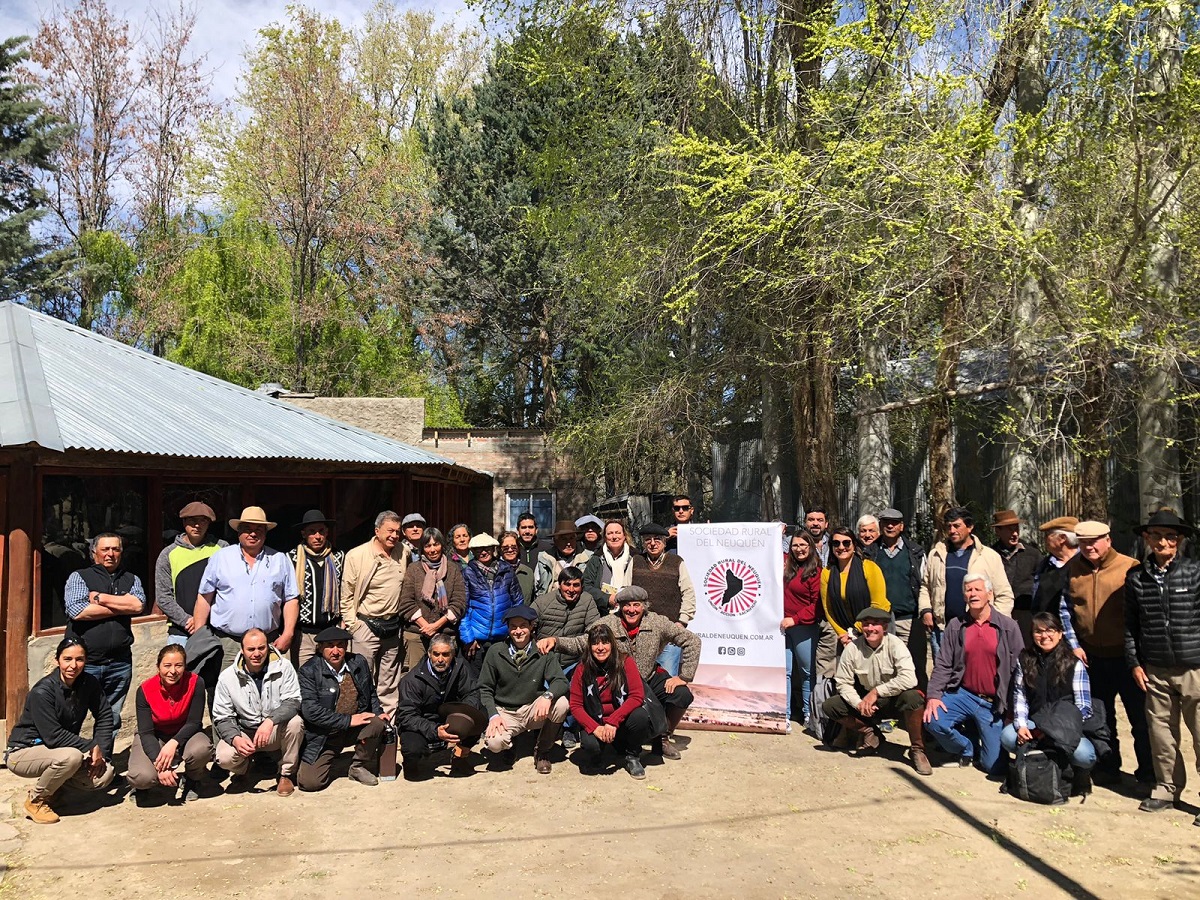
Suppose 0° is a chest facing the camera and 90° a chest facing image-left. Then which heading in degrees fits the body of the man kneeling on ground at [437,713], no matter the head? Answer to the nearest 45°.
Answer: approximately 0°

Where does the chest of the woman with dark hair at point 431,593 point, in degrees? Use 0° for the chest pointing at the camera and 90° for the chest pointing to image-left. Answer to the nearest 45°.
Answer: approximately 0°

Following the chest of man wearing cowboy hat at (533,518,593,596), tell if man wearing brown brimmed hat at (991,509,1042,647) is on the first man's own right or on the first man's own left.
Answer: on the first man's own left

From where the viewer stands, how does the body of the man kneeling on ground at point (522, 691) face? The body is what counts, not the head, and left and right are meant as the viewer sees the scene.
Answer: facing the viewer

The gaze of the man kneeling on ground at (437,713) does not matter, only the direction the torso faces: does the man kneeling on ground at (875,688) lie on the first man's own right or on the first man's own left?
on the first man's own left

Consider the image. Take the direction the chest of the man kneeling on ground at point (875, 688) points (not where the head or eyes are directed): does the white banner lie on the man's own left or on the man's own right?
on the man's own right

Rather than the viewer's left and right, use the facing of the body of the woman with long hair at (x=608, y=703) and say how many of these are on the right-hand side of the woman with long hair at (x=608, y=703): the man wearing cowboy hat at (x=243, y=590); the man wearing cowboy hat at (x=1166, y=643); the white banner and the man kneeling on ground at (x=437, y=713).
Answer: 2

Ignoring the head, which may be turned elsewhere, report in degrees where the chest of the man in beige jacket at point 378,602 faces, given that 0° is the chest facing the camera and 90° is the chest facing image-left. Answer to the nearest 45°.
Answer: approximately 315°
